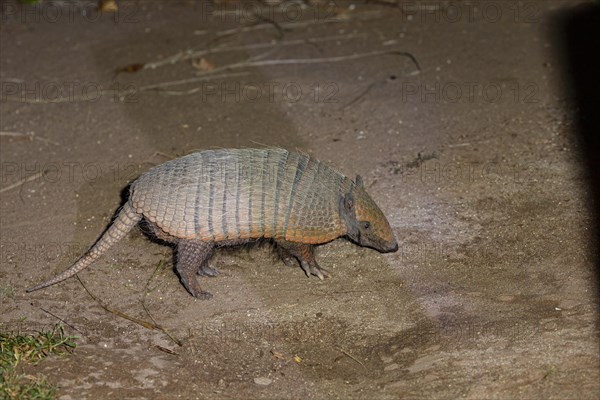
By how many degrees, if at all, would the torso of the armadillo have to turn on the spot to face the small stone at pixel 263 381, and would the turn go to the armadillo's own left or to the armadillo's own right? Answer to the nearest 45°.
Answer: approximately 90° to the armadillo's own right

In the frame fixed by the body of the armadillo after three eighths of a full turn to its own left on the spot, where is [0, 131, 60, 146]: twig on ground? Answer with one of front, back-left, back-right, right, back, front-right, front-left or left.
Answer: front

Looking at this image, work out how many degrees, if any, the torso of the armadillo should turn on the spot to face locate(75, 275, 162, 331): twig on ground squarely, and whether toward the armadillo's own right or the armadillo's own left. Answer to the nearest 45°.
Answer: approximately 180°

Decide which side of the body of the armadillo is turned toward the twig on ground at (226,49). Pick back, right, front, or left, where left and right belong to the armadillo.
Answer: left

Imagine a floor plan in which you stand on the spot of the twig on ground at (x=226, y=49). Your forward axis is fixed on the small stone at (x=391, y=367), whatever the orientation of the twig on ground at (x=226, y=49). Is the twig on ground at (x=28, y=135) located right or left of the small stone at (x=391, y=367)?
right

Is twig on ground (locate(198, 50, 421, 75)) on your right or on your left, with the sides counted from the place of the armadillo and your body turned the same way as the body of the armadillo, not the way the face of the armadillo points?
on your left

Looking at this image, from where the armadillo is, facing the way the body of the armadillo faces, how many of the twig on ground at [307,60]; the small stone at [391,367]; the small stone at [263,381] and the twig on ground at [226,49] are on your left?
2

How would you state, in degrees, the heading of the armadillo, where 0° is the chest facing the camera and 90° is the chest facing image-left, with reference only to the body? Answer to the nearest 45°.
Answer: approximately 270°

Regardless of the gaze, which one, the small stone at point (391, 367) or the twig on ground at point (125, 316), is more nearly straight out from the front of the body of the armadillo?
the small stone

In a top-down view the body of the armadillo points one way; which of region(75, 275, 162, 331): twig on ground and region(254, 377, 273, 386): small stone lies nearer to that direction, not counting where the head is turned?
the small stone

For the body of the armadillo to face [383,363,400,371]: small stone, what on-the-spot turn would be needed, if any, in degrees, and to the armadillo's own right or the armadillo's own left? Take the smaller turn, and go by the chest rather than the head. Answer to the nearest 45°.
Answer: approximately 45° to the armadillo's own right

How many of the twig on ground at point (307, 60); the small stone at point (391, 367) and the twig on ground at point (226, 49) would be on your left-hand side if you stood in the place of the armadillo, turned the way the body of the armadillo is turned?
2

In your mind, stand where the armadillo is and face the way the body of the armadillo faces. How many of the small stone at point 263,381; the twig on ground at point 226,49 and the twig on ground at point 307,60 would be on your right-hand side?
1
